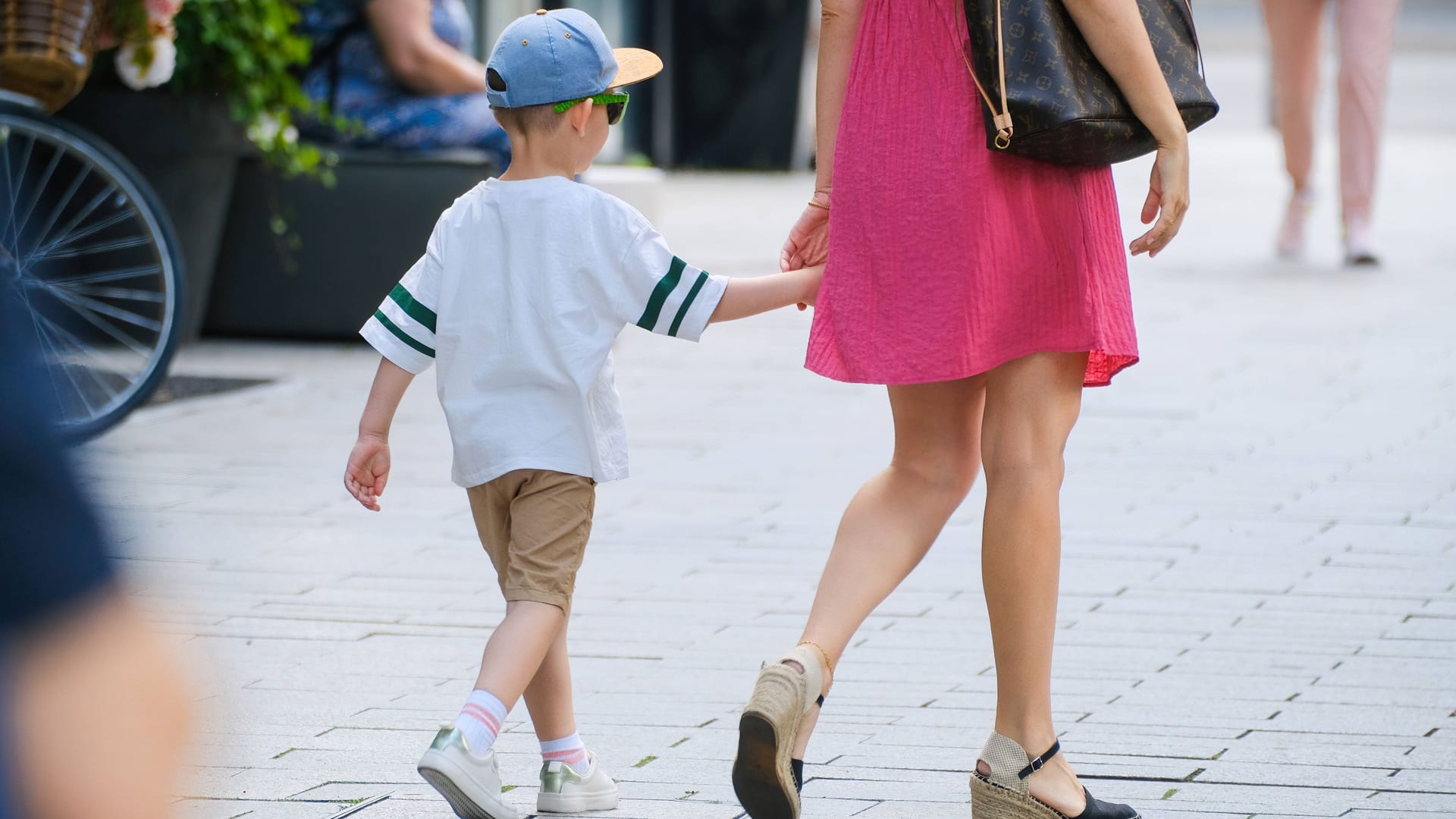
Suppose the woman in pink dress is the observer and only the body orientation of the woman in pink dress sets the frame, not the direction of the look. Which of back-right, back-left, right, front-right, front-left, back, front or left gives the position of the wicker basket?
left

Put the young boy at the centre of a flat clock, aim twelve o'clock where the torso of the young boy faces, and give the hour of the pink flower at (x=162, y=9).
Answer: The pink flower is roughly at 10 o'clock from the young boy.

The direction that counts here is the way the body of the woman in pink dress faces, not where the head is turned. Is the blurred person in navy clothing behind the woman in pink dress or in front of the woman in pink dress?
behind

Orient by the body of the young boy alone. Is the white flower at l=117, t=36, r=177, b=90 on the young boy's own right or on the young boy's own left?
on the young boy's own left

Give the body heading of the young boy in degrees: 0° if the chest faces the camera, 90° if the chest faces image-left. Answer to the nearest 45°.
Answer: approximately 225°

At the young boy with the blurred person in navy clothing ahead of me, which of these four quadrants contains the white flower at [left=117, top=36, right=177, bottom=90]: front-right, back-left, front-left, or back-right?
back-right

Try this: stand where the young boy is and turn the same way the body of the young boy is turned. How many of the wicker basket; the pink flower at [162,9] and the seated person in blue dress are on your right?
0

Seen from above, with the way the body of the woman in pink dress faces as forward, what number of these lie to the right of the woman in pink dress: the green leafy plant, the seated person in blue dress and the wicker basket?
0

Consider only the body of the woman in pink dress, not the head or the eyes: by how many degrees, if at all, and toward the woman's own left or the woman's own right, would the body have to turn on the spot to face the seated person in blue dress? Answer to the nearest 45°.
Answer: approximately 90° to the woman's own left

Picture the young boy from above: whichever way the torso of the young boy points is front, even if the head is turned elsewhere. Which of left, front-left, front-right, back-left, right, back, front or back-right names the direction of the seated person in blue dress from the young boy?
front-left

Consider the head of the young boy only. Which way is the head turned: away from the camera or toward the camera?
away from the camera
